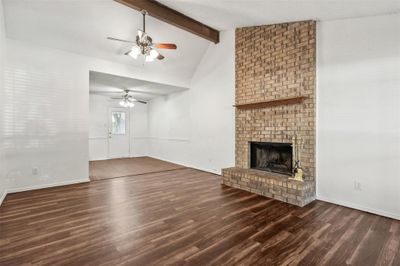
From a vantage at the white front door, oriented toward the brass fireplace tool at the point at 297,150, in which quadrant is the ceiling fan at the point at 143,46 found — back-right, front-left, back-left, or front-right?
front-right

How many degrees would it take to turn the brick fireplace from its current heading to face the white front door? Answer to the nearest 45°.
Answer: approximately 90° to its right

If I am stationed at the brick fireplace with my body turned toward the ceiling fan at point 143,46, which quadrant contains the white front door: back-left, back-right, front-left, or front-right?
front-right

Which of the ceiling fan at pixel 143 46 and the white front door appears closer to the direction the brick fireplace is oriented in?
the ceiling fan

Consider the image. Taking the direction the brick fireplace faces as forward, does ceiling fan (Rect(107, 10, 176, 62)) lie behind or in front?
in front

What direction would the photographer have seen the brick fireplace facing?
facing the viewer and to the left of the viewer
